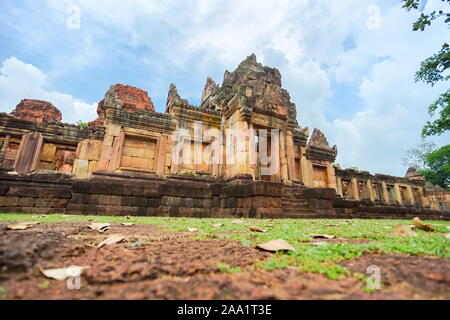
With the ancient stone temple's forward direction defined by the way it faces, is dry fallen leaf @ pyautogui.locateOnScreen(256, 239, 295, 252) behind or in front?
in front

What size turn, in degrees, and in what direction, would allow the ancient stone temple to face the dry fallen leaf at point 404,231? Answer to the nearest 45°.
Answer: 0° — it already faces it

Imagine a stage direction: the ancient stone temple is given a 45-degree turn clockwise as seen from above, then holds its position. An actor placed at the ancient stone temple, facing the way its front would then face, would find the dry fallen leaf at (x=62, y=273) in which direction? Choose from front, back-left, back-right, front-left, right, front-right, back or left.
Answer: front

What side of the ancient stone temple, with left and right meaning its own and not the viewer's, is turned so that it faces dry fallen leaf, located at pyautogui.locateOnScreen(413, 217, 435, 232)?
front

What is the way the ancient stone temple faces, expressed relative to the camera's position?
facing the viewer and to the right of the viewer
